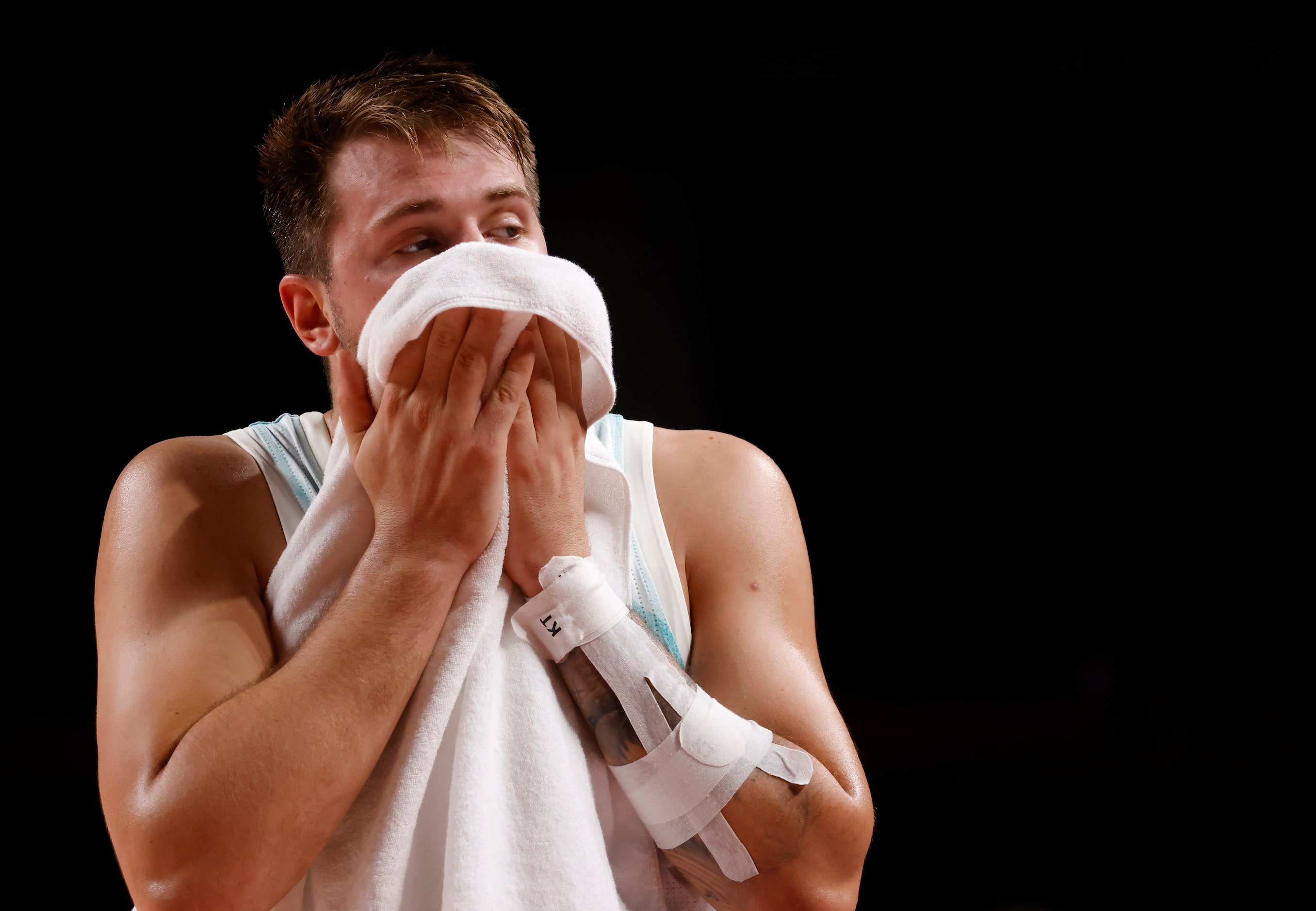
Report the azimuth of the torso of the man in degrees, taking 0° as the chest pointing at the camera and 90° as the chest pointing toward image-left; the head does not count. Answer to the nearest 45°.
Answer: approximately 0°
